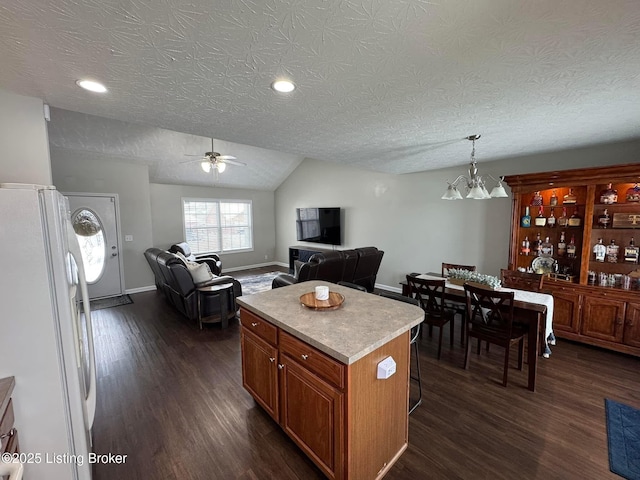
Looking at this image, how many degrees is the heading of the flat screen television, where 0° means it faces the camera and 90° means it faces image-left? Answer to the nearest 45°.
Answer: approximately 45°

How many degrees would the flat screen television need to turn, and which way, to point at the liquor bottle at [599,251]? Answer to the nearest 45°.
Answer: approximately 90° to its left

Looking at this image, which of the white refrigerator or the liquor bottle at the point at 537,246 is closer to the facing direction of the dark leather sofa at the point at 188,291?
the liquor bottle

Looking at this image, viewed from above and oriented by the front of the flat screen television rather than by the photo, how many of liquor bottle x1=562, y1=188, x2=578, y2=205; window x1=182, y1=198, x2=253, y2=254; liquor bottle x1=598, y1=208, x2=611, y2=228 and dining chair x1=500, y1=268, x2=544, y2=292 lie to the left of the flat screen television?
3

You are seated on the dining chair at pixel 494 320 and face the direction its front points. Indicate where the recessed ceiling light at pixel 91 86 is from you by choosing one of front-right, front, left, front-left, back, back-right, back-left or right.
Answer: back

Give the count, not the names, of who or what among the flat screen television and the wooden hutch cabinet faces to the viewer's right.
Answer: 0

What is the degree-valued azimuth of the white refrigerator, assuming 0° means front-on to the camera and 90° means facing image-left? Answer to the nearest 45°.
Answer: approximately 270°

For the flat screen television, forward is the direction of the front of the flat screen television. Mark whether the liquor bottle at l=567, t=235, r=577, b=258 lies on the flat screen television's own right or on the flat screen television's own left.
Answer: on the flat screen television's own left

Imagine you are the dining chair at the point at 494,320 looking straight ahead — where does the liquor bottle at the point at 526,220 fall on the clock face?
The liquor bottle is roughly at 11 o'clock from the dining chair.

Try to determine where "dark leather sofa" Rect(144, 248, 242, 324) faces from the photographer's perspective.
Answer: facing away from the viewer and to the right of the viewer

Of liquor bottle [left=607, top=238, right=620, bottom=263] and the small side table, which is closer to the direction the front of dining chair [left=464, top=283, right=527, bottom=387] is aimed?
the liquor bottle

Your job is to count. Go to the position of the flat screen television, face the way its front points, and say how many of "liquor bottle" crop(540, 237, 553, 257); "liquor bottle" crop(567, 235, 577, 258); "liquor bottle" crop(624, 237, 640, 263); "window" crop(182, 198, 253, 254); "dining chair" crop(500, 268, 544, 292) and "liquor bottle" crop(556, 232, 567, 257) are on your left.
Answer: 5

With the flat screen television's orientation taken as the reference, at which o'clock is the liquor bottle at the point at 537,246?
The liquor bottle is roughly at 9 o'clock from the flat screen television.

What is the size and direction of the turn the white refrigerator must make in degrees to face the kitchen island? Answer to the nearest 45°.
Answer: approximately 45° to its right

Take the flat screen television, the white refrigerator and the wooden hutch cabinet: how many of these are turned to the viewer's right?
1
